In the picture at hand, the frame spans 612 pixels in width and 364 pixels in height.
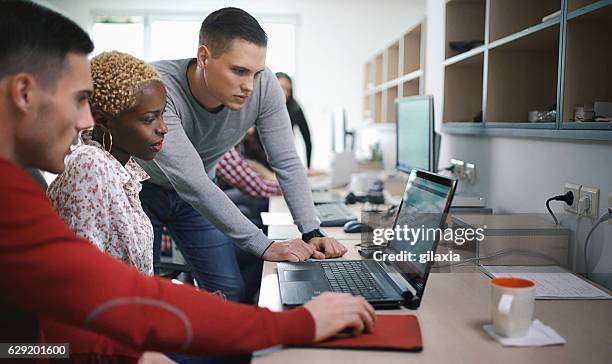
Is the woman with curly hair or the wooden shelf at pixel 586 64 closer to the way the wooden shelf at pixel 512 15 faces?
the woman with curly hair

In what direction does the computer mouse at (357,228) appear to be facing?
to the viewer's right

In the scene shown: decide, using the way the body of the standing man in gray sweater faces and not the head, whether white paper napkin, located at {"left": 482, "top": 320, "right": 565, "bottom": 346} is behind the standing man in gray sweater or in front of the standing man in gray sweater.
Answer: in front

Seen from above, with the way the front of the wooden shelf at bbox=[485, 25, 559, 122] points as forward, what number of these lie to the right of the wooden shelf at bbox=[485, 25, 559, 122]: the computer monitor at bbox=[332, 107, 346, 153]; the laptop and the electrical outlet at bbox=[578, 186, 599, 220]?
1

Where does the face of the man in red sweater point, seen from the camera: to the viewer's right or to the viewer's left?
to the viewer's right

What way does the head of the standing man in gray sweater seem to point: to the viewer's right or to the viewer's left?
to the viewer's right

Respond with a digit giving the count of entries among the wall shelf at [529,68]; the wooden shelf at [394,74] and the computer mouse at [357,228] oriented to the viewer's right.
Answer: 1

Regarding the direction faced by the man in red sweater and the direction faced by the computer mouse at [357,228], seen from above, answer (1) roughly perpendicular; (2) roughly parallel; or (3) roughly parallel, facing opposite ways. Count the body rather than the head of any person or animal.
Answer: roughly parallel

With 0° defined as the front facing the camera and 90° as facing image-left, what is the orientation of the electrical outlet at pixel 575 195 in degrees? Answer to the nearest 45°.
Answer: approximately 45°

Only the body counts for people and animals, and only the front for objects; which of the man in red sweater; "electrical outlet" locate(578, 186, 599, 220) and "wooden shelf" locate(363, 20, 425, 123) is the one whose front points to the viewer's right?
the man in red sweater

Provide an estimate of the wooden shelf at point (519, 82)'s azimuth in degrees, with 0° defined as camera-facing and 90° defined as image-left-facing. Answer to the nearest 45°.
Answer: approximately 45°

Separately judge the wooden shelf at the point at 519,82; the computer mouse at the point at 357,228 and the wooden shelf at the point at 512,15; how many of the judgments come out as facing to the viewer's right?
1

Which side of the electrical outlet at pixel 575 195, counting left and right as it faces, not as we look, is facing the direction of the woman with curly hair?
front

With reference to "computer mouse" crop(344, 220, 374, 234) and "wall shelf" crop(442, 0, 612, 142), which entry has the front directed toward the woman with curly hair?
the wall shelf

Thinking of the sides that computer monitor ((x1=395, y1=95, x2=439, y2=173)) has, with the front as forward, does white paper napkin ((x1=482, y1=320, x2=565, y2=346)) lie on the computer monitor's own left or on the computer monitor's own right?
on the computer monitor's own left

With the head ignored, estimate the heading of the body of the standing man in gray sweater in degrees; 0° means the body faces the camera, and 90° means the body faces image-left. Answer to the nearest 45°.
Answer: approximately 315°

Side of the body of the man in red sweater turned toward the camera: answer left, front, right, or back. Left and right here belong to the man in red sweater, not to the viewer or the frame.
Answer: right

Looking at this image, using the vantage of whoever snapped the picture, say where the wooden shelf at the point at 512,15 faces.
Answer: facing the viewer and to the left of the viewer

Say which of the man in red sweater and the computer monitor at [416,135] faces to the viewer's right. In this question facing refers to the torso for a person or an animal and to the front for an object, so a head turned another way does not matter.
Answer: the man in red sweater

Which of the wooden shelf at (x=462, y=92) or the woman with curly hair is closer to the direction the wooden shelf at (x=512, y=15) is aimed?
the woman with curly hair

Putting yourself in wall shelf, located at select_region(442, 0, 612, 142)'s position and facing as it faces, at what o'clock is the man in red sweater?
The man in red sweater is roughly at 11 o'clock from the wall shelf.

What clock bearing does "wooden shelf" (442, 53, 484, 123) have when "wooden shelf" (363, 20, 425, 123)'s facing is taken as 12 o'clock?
"wooden shelf" (442, 53, 484, 123) is roughly at 10 o'clock from "wooden shelf" (363, 20, 425, 123).

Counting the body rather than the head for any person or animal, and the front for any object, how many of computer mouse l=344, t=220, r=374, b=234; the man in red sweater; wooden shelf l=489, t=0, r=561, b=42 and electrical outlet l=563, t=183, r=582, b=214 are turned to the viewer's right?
2
